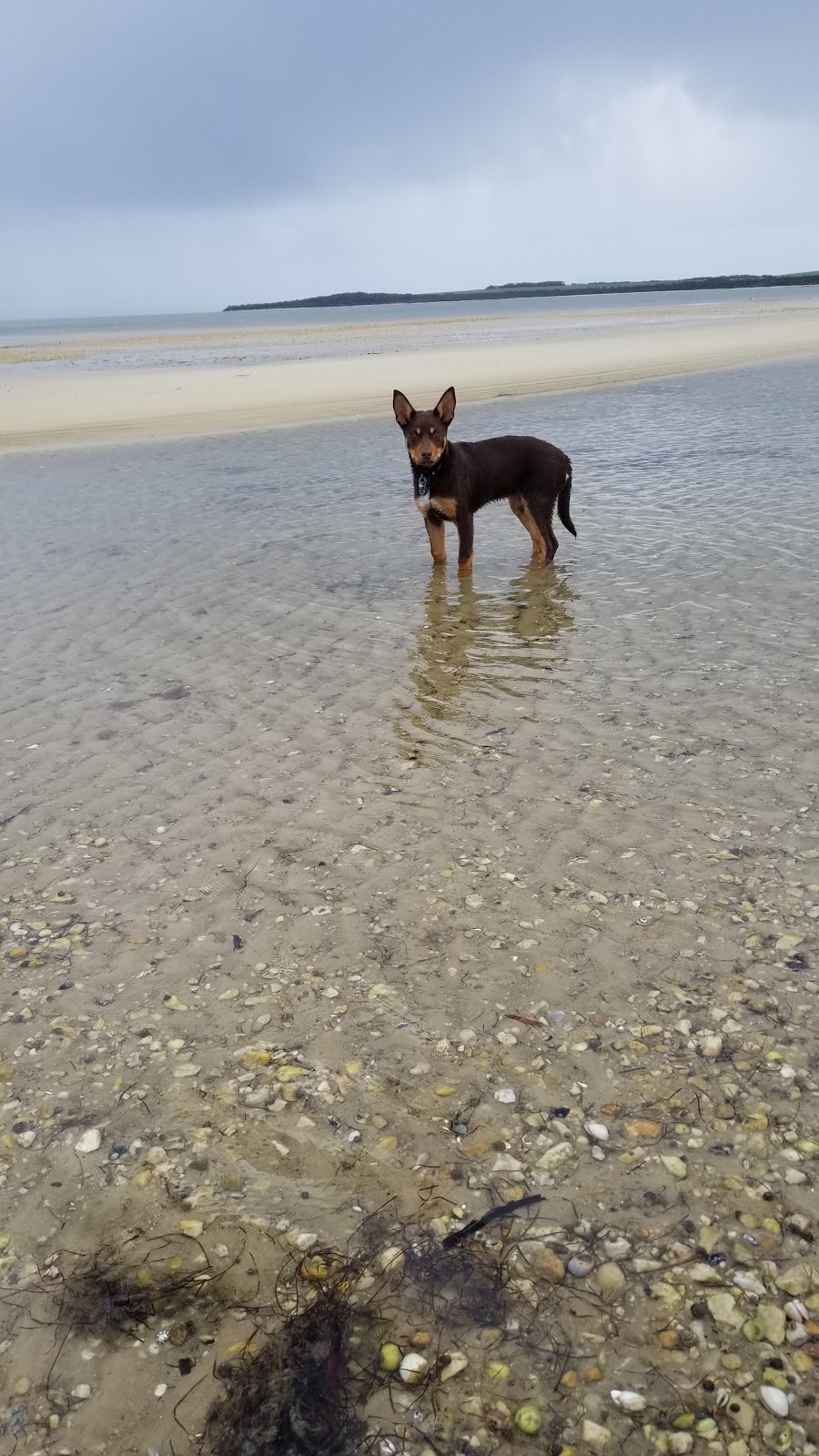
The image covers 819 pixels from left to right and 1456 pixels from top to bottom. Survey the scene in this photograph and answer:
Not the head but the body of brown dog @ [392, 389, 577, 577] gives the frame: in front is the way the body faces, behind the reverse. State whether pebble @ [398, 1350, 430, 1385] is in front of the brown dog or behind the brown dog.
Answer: in front

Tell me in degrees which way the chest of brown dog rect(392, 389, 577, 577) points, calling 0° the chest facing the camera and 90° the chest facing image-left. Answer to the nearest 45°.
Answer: approximately 45°

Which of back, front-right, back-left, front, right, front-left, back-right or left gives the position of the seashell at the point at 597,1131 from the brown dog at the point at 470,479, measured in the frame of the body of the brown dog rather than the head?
front-left

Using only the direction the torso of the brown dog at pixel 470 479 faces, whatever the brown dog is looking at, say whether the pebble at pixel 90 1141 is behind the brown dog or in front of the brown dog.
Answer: in front

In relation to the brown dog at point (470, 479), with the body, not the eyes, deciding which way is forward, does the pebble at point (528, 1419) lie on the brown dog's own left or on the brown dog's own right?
on the brown dog's own left

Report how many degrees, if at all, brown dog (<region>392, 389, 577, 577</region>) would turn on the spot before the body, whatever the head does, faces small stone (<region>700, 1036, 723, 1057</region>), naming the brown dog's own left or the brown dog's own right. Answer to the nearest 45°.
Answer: approximately 45° to the brown dog's own left

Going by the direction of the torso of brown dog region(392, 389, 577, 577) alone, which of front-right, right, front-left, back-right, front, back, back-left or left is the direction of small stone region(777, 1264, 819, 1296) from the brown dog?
front-left

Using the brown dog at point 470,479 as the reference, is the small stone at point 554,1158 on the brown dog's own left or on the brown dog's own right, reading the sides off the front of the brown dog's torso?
on the brown dog's own left
